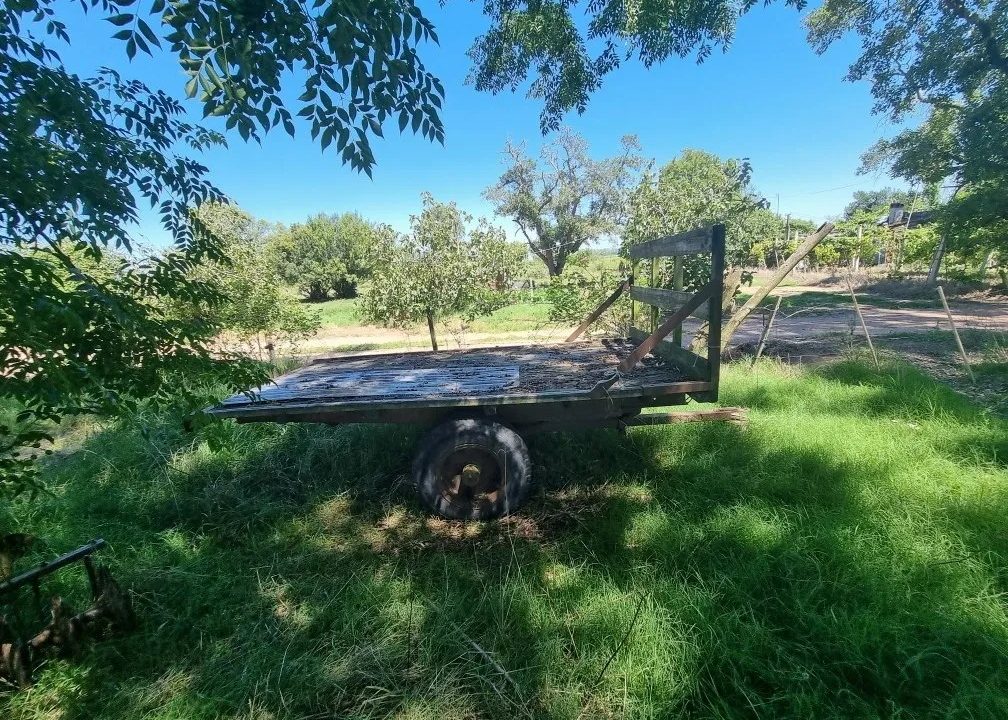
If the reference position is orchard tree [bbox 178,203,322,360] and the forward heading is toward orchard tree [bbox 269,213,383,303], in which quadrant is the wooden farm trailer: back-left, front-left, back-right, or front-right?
back-right

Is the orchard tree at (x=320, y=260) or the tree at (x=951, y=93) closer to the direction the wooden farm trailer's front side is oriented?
the tree

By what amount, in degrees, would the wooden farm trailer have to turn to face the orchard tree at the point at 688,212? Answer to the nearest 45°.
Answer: approximately 45° to its left

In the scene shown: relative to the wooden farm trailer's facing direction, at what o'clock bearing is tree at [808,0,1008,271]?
The tree is roughly at 11 o'clock from the wooden farm trailer.

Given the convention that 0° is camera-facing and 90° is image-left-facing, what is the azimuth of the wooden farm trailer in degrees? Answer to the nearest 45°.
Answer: approximately 270°

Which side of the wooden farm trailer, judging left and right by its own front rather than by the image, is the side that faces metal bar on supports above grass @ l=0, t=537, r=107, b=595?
right

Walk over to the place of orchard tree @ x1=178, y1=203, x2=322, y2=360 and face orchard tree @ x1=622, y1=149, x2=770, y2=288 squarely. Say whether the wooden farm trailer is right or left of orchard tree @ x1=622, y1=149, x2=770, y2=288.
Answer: right

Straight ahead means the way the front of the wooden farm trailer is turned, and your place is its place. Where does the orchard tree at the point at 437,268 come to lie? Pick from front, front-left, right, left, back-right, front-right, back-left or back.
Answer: left
